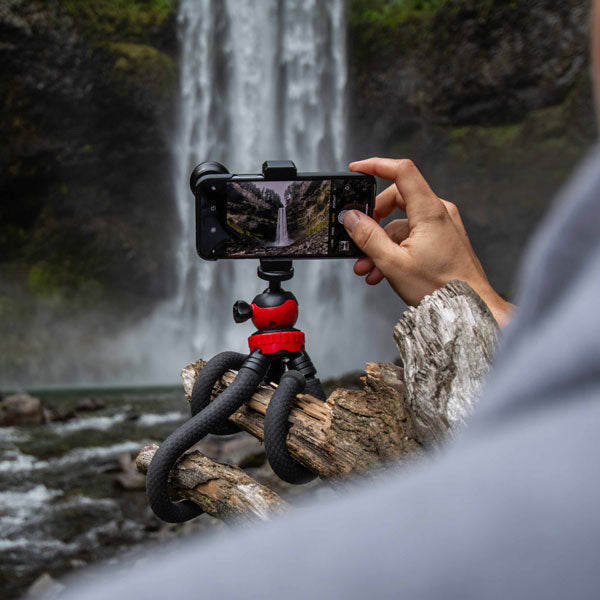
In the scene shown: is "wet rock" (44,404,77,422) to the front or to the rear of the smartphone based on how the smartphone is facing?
to the rear

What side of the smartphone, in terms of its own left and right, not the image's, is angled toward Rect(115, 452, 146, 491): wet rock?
back

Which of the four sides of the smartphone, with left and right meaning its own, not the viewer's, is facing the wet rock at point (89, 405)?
back

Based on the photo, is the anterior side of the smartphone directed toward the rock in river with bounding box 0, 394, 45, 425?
no

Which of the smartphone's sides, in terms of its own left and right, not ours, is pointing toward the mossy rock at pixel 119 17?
back

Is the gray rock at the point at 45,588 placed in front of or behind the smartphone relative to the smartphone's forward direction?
behind

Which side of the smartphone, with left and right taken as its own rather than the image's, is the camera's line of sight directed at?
front
